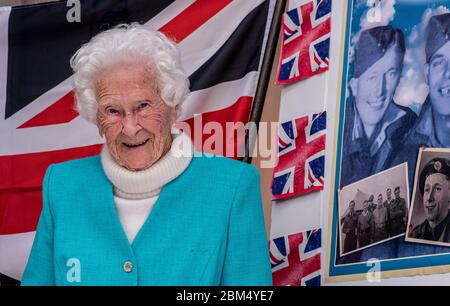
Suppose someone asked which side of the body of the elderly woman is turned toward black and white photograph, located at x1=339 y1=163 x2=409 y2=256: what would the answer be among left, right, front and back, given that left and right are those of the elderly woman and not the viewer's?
left

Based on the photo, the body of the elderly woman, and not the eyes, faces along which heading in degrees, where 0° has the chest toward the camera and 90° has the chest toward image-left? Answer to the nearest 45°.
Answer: approximately 0°

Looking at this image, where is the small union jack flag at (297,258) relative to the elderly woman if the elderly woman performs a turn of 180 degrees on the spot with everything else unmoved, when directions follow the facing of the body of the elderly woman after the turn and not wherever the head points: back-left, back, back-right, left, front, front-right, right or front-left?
front-right

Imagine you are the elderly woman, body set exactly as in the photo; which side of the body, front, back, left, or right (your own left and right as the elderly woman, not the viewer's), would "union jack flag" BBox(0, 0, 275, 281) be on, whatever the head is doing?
back

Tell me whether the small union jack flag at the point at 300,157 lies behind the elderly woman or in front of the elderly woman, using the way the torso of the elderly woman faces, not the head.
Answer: behind
